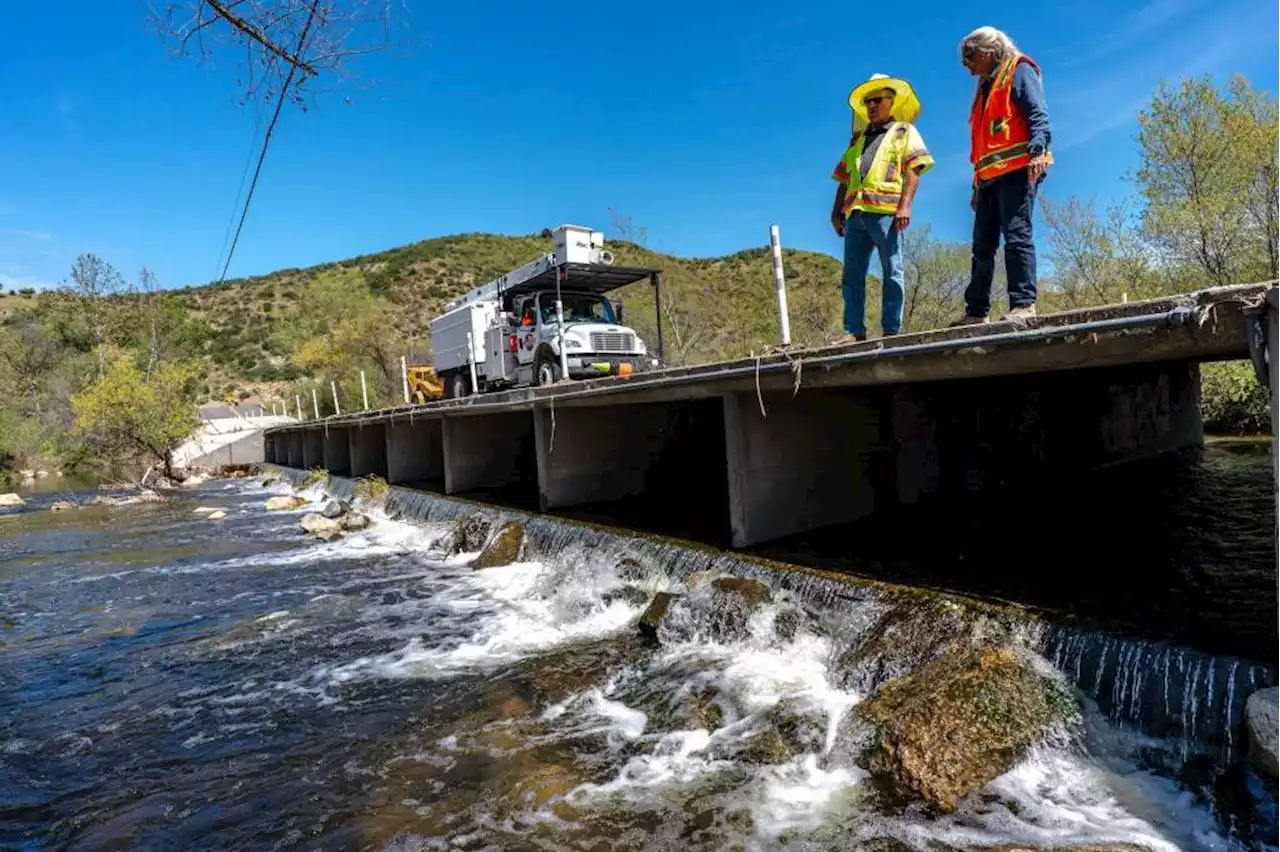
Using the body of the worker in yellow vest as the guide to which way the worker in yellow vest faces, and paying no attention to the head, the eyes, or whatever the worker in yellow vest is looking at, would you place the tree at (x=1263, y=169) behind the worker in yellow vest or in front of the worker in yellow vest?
behind

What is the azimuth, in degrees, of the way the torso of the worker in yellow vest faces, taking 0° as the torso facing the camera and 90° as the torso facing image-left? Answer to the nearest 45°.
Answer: approximately 45°

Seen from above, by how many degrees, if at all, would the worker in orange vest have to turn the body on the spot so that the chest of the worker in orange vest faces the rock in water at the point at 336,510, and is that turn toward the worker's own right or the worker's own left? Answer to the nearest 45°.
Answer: approximately 90° to the worker's own right

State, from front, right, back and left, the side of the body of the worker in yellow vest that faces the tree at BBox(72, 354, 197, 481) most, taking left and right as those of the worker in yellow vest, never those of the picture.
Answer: right

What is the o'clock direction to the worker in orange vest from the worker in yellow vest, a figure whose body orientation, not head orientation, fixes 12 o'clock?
The worker in orange vest is roughly at 9 o'clock from the worker in yellow vest.
